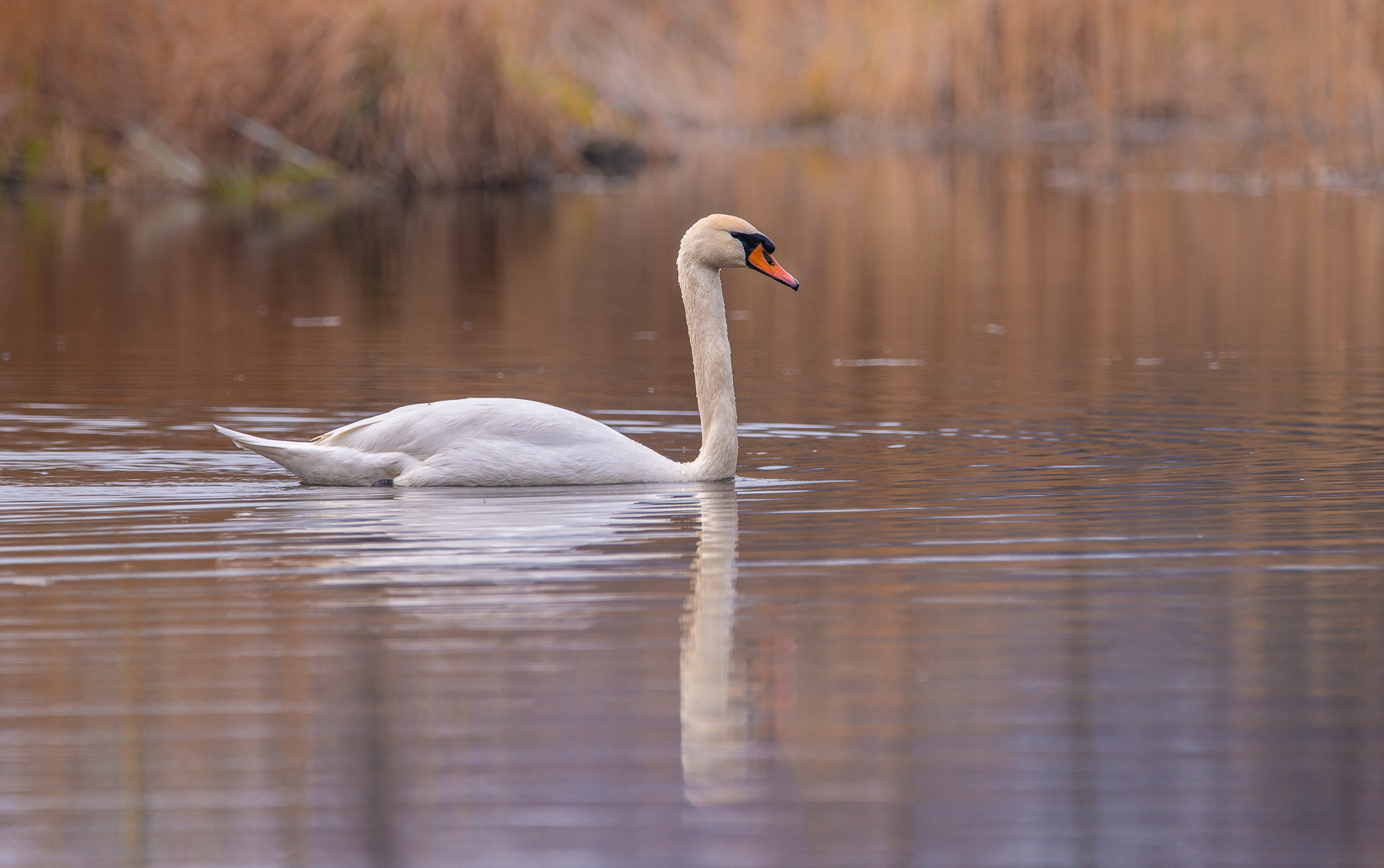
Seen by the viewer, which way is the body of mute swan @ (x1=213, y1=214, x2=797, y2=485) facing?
to the viewer's right
